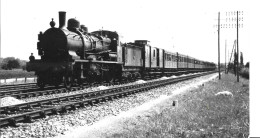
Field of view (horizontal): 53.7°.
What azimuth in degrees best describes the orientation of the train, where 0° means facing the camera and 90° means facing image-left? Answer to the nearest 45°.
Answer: approximately 45°

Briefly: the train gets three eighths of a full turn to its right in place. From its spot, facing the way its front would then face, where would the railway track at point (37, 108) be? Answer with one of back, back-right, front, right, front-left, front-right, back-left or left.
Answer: back
